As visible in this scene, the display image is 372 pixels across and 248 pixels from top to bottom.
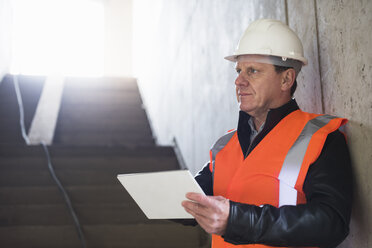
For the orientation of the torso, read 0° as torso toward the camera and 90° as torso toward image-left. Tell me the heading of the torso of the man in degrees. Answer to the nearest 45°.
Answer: approximately 45°

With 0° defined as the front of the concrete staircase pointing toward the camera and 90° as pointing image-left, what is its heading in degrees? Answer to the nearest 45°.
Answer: approximately 0°
